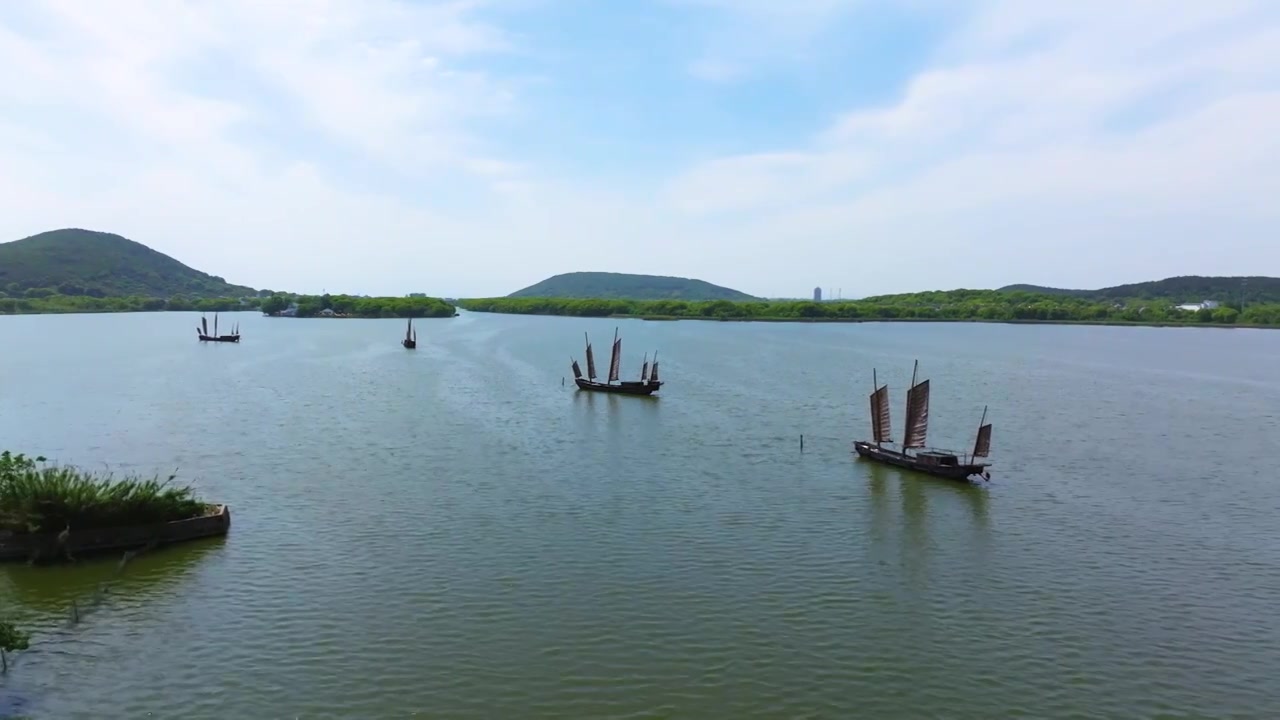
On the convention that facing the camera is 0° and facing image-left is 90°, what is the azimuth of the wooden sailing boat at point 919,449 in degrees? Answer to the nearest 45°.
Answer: approximately 135°

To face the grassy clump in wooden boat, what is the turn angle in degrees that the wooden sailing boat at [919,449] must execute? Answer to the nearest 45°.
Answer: approximately 90° to its left
